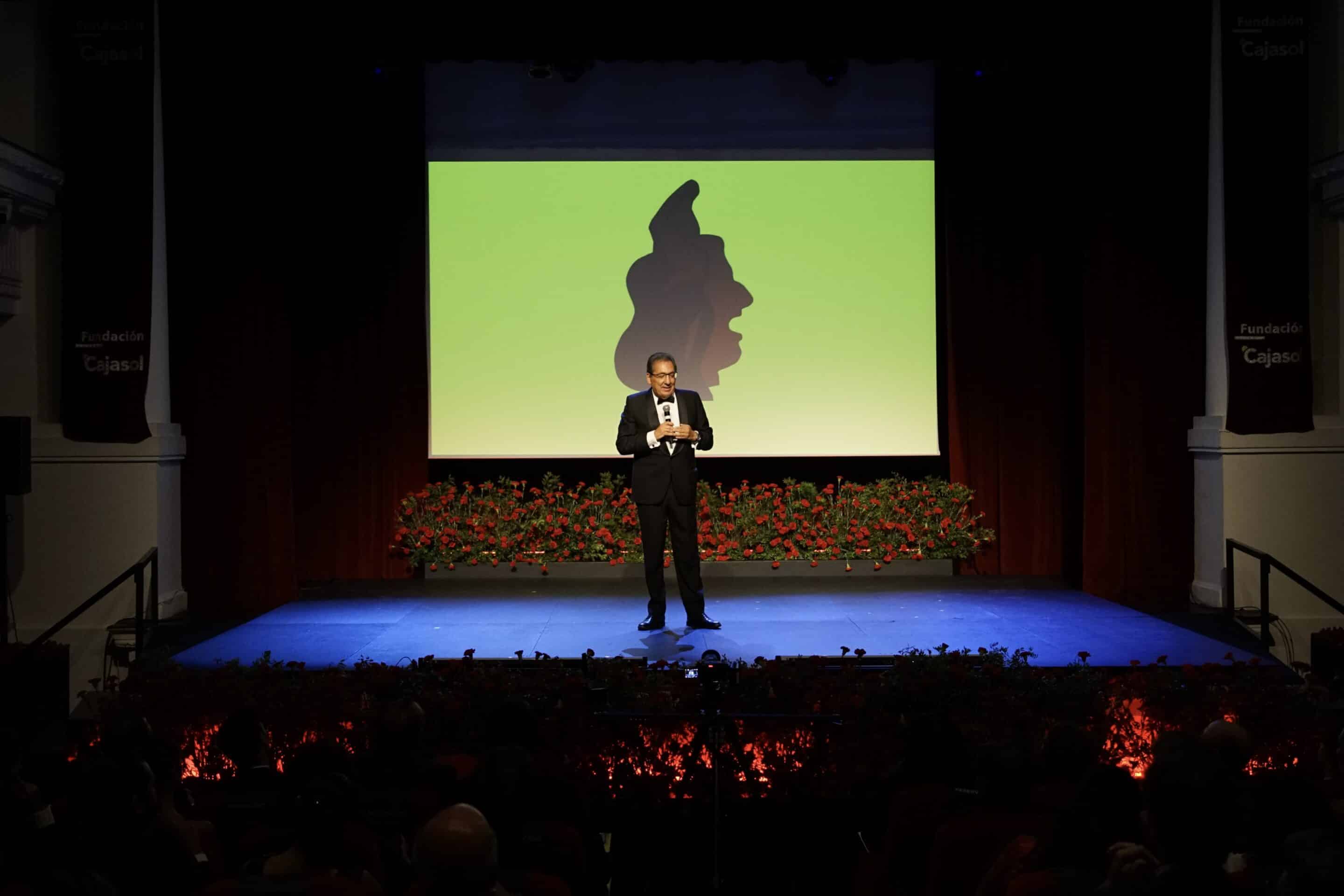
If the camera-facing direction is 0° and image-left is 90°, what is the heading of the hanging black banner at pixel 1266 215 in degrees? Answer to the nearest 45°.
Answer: approximately 0°

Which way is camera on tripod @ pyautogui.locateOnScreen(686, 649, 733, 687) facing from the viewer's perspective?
away from the camera

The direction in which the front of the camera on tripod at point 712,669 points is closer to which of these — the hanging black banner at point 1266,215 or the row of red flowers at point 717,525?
the row of red flowers

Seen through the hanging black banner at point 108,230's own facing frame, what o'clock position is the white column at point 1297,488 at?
The white column is roughly at 10 o'clock from the hanging black banner.

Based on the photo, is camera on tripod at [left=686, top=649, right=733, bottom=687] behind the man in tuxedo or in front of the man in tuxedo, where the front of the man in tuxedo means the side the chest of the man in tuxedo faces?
in front

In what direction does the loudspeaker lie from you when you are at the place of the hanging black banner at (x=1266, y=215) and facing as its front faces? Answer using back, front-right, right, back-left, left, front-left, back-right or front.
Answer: front-right

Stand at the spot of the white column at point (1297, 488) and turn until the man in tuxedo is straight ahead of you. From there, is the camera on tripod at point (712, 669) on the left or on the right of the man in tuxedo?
left

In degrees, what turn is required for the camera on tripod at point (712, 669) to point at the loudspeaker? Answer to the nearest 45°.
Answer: approximately 45° to its left

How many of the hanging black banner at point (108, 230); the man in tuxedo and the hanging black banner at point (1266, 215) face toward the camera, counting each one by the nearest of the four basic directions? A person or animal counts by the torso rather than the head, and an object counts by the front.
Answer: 3

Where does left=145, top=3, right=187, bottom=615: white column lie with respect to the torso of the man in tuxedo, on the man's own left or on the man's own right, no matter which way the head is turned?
on the man's own right

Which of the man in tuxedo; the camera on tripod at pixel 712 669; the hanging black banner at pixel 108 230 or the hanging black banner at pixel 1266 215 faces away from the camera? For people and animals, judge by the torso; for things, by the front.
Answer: the camera on tripod

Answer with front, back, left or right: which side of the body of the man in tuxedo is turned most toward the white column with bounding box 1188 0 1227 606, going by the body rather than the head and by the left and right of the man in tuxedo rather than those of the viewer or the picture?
left
